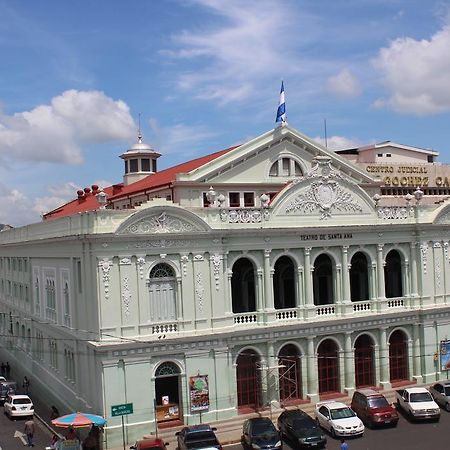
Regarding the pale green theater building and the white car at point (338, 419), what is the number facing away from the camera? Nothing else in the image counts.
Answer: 0

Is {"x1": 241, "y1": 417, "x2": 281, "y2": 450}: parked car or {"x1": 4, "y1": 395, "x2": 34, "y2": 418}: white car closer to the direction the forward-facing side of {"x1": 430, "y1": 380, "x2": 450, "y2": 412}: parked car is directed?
the parked car

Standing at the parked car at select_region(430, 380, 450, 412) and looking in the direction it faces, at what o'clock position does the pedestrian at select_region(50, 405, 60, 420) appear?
The pedestrian is roughly at 4 o'clock from the parked car.

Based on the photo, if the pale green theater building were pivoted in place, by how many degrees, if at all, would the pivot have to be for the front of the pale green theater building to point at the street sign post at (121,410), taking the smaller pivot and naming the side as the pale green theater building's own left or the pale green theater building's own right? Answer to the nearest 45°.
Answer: approximately 90° to the pale green theater building's own right

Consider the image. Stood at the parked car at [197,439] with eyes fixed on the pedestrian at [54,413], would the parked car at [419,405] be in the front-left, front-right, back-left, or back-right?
back-right

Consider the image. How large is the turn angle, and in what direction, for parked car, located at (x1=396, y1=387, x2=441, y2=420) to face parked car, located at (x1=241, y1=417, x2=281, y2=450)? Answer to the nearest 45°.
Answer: approximately 90° to its right

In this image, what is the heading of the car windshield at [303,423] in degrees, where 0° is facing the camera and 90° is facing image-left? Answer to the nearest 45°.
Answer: approximately 315°

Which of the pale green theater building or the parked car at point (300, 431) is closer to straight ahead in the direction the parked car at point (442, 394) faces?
the parked car

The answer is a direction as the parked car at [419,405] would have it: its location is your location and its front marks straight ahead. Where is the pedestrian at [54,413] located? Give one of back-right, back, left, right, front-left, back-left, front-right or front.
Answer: back-right

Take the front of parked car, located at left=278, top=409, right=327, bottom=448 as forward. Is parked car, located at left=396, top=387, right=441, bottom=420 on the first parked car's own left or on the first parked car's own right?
on the first parked car's own left

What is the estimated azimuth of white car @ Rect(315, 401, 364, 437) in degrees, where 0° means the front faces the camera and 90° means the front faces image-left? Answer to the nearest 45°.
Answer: approximately 315°

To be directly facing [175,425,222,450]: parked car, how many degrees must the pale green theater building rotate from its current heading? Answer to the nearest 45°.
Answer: approximately 45° to its right

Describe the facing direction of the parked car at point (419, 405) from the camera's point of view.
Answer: facing the viewer and to the right of the viewer

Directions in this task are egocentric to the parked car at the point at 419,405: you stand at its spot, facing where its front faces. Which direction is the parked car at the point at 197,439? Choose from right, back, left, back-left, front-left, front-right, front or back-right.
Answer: right

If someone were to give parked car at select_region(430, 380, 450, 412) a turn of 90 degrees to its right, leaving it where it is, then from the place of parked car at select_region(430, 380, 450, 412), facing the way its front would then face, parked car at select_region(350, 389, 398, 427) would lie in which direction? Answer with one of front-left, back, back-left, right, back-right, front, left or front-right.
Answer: front

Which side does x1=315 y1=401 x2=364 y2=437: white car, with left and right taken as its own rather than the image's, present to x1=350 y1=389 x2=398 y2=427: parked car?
left

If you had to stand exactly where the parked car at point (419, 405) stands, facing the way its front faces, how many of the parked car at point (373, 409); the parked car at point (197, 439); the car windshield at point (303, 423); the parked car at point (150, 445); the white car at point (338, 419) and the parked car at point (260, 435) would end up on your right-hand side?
6
